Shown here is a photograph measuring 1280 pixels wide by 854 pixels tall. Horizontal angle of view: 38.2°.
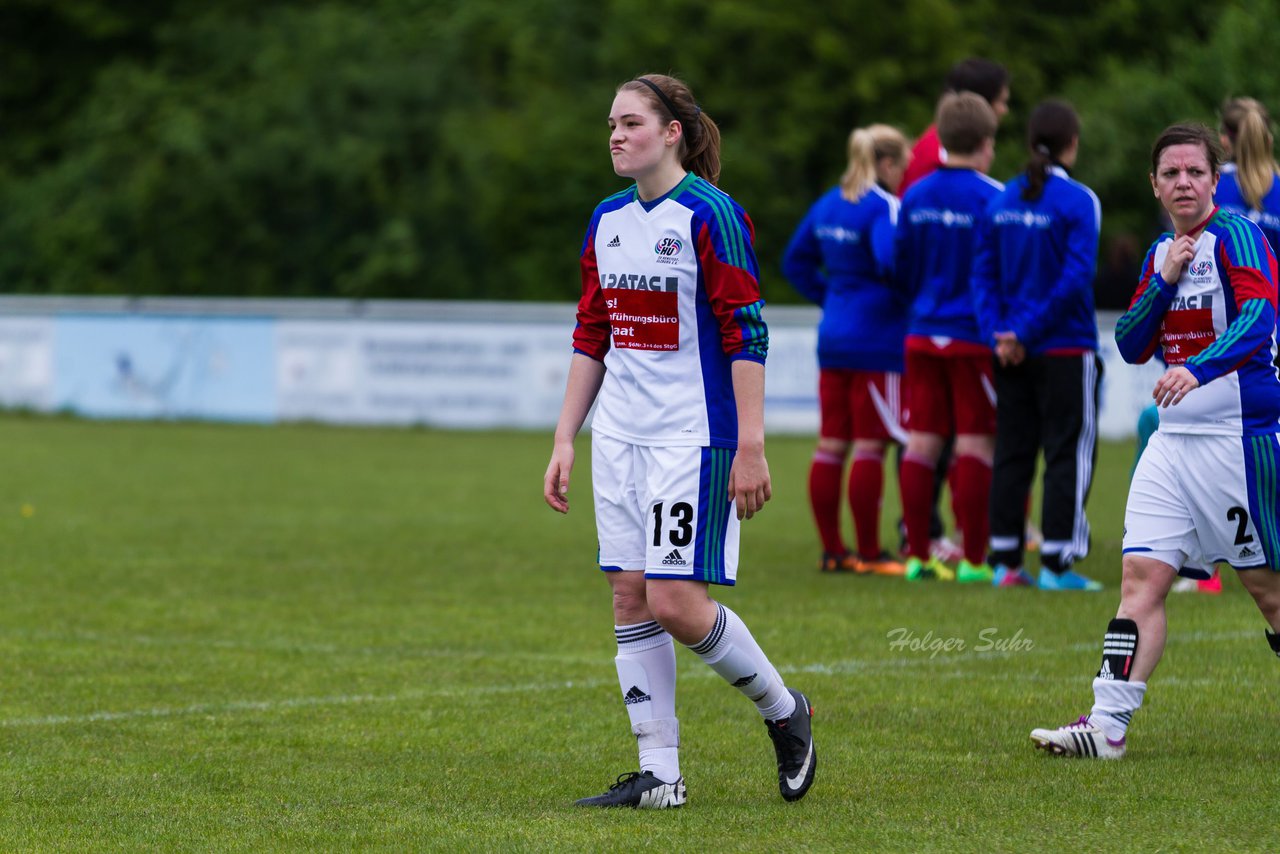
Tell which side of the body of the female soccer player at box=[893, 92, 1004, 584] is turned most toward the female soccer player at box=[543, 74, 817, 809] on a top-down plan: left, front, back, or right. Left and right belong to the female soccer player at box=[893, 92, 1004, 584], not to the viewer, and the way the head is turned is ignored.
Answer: back

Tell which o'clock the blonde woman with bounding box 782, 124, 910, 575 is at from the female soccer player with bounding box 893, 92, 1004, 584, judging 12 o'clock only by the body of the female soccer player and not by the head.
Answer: The blonde woman is roughly at 10 o'clock from the female soccer player.

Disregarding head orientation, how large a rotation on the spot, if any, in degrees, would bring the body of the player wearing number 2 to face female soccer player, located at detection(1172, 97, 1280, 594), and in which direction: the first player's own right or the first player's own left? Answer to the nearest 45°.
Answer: approximately 135° to the first player's own right

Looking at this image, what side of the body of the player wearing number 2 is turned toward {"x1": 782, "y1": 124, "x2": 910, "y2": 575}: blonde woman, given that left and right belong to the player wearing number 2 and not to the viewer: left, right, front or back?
right

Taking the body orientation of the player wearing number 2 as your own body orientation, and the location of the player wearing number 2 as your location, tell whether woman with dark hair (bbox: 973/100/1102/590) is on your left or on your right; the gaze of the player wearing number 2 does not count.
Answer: on your right

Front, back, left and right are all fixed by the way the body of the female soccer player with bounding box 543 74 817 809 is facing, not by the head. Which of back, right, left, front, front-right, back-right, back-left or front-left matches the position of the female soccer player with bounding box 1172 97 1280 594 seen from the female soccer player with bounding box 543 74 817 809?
back

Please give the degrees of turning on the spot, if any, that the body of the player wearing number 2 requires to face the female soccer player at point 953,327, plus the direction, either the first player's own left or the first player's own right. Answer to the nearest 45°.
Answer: approximately 135° to the first player's own right

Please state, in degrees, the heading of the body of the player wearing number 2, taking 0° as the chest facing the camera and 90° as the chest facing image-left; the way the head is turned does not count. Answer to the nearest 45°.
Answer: approximately 45°

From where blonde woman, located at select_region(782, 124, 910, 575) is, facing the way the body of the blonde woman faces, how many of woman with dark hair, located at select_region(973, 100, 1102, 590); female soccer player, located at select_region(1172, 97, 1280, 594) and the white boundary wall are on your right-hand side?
2

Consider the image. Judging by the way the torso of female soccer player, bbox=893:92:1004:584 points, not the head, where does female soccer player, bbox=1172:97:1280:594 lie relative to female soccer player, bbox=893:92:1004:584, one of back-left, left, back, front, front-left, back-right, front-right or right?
back-right

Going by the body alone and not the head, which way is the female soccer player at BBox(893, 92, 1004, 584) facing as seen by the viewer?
away from the camera
